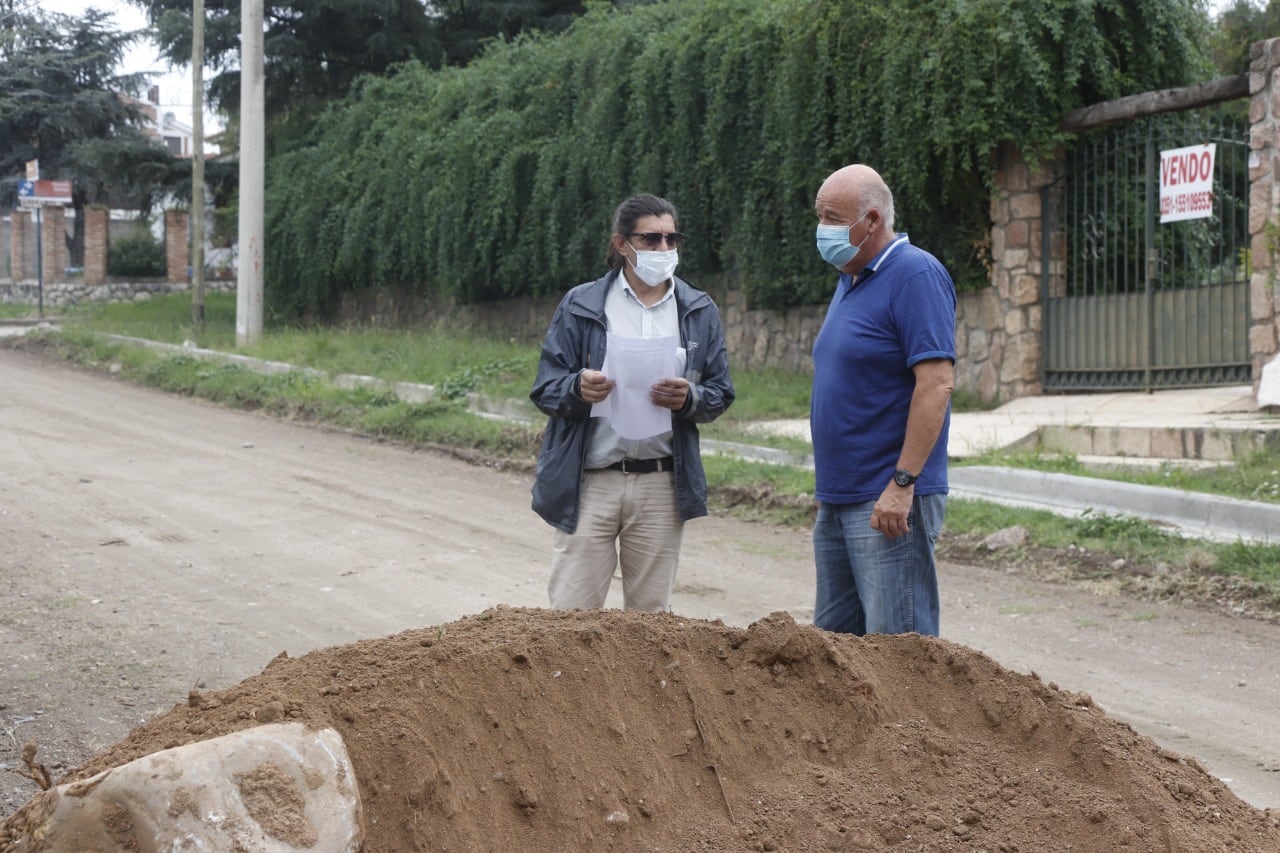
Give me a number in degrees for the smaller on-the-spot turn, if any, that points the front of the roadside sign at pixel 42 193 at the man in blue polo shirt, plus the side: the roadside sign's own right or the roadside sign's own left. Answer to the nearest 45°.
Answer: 0° — it already faces them

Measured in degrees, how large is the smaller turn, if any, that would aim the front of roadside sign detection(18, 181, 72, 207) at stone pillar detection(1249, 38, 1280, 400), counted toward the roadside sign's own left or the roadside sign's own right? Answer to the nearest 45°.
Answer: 0° — it already faces it

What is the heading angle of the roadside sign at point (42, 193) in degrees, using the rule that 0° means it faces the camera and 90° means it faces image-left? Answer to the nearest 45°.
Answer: approximately 0°

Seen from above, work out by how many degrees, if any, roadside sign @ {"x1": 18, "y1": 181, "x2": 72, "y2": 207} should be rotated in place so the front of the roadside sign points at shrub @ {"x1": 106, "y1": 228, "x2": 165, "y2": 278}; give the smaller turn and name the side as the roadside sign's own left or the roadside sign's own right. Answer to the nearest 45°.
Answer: approximately 180°

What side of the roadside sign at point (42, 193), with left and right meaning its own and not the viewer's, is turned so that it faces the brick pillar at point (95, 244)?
back

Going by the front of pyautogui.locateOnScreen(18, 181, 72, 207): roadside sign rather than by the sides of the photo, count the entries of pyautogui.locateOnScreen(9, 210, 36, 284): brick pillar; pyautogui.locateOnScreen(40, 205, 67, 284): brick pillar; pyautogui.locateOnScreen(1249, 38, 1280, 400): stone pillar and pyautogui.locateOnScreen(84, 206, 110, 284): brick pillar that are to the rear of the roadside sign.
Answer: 3

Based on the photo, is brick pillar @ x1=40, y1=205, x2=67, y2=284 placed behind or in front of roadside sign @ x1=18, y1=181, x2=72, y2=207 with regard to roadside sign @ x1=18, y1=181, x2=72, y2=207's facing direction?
behind

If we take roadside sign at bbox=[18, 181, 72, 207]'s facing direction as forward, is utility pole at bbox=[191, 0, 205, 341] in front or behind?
in front

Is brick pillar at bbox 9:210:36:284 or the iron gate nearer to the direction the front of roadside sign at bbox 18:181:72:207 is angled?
the iron gate

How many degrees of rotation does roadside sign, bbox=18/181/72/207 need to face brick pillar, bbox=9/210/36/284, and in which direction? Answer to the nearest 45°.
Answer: approximately 180°

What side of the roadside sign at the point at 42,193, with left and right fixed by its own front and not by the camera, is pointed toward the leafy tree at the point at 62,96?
back

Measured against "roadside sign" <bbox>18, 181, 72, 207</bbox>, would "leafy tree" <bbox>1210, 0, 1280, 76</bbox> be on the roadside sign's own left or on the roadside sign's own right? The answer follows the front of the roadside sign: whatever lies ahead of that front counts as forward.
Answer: on the roadside sign's own left
